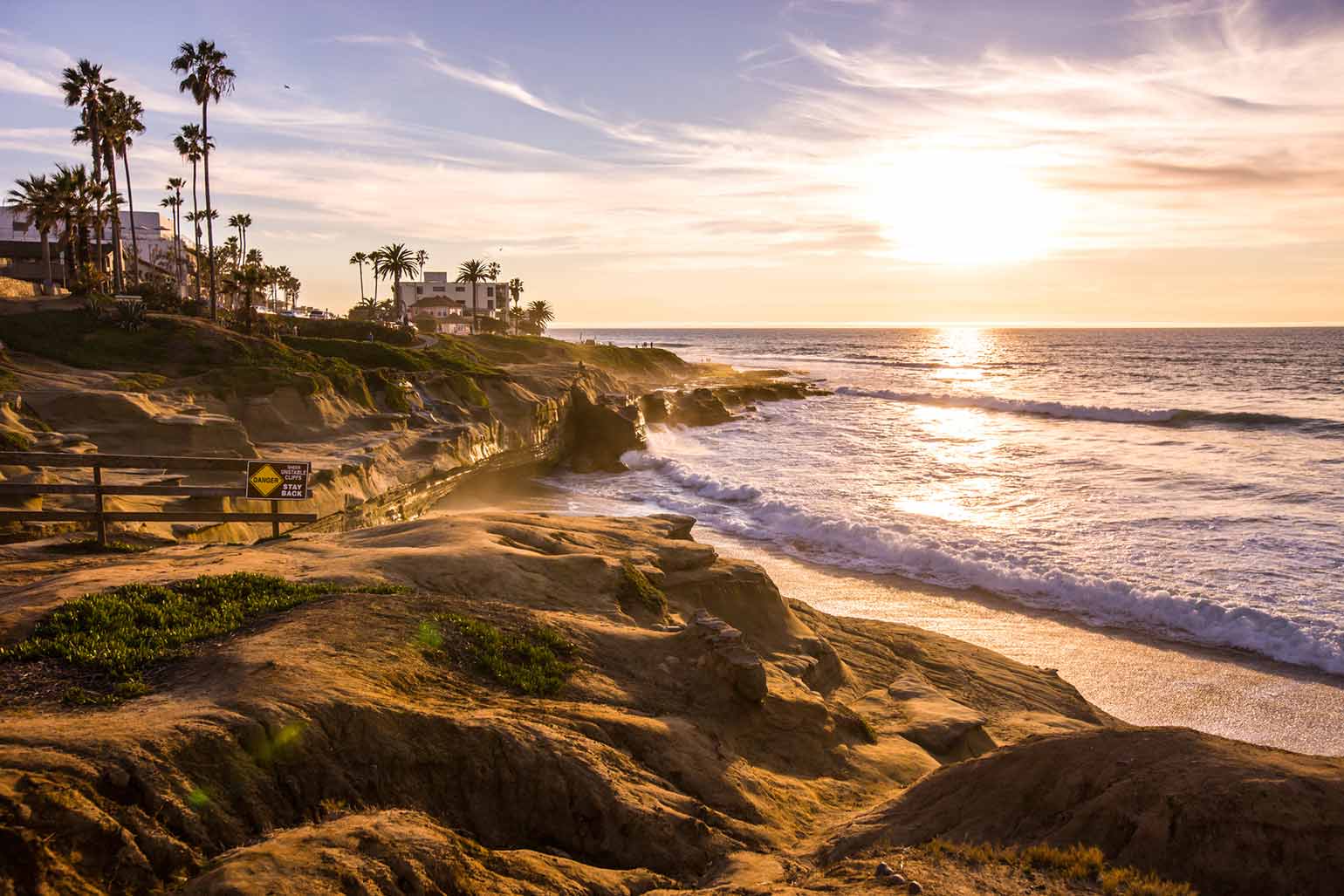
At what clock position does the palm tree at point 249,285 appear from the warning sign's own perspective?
The palm tree is roughly at 6 o'clock from the warning sign.

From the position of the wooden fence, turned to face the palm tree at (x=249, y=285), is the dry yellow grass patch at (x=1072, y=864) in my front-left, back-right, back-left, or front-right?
back-right

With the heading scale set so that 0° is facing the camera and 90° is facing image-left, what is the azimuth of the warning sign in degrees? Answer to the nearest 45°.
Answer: approximately 0°

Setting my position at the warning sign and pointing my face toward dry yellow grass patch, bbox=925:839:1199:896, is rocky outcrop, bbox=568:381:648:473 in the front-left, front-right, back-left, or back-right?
back-left
